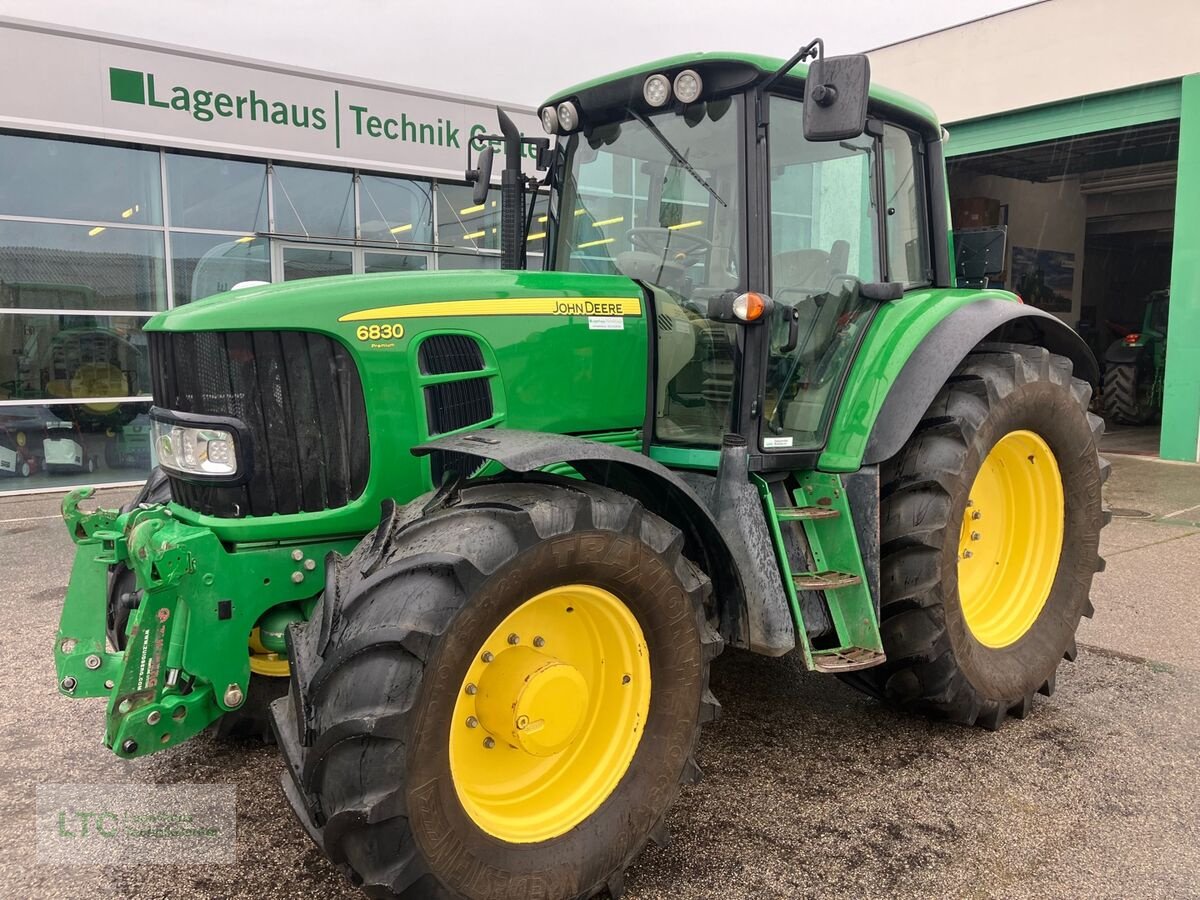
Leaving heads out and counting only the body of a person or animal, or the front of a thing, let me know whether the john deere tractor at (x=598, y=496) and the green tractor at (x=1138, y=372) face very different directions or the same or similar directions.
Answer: very different directions

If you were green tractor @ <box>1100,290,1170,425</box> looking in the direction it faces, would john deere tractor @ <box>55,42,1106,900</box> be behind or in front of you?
behind

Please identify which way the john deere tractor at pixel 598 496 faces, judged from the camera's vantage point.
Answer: facing the viewer and to the left of the viewer

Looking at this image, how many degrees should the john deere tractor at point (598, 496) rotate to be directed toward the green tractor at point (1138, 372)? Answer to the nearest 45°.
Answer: approximately 180°

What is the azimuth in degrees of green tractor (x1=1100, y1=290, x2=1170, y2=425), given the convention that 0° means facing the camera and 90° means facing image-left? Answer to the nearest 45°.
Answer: approximately 180°

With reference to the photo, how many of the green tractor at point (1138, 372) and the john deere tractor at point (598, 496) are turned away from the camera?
1
